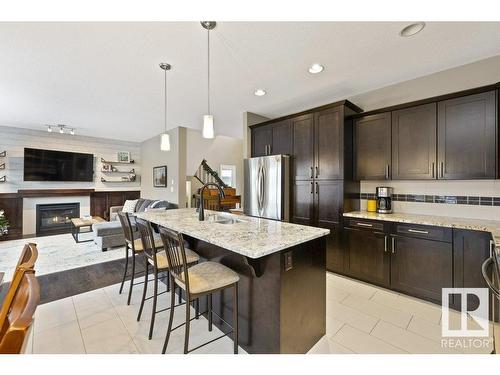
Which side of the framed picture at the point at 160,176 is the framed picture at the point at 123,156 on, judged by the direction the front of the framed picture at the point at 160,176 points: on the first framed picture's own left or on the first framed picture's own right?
on the first framed picture's own right

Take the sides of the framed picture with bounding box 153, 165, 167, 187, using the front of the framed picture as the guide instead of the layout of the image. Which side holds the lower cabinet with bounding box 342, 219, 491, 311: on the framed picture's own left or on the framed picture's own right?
on the framed picture's own left

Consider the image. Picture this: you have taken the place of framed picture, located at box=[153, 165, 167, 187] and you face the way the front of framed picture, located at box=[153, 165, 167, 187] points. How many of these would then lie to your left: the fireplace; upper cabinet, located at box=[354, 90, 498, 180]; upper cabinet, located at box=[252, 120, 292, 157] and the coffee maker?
3

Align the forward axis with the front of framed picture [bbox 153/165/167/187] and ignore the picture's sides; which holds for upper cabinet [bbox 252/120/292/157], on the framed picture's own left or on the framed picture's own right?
on the framed picture's own left

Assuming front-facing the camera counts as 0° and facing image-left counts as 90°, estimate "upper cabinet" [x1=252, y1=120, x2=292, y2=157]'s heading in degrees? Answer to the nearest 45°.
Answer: approximately 45°

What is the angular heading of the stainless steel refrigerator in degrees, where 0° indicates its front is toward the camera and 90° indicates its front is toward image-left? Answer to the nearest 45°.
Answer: approximately 45°

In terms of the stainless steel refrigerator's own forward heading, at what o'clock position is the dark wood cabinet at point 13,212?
The dark wood cabinet is roughly at 2 o'clock from the stainless steel refrigerator.

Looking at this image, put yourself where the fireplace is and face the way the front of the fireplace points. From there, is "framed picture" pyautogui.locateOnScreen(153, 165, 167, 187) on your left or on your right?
on your left
